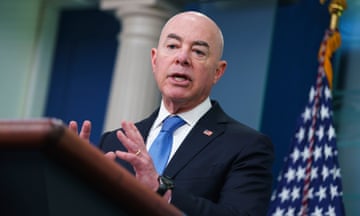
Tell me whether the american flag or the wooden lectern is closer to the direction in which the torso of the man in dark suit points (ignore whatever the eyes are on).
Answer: the wooden lectern

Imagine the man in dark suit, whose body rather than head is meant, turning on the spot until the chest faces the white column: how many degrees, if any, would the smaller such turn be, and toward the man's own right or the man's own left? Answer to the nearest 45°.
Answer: approximately 135° to the man's own right

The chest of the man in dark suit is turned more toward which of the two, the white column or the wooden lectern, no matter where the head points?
the wooden lectern

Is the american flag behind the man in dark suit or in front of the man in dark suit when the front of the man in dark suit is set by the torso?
behind

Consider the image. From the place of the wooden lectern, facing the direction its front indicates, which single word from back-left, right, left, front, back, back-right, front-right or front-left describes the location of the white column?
back-right

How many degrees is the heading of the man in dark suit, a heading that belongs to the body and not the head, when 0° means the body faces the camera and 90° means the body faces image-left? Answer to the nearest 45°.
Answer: approximately 45°

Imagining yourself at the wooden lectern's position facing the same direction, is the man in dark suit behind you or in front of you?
behind
